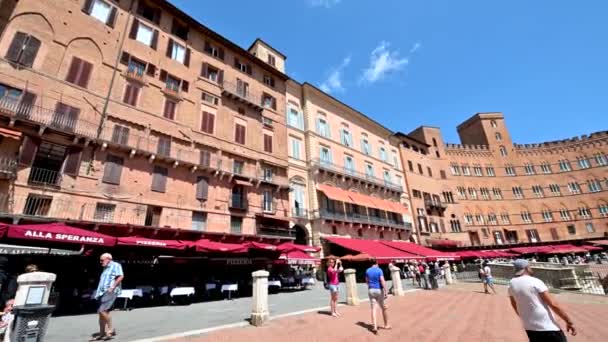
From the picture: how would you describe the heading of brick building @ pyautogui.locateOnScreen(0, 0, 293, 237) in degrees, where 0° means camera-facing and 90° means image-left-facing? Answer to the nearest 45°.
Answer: approximately 315°

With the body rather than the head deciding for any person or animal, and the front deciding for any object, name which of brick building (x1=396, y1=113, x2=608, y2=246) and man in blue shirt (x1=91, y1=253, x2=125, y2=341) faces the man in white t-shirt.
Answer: the brick building

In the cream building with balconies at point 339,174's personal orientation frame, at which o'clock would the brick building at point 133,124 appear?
the brick building at point 133,124 is roughly at 3 o'clock from the cream building with balconies at point 339,174.

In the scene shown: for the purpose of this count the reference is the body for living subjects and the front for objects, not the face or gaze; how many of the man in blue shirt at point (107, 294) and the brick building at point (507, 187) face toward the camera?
1

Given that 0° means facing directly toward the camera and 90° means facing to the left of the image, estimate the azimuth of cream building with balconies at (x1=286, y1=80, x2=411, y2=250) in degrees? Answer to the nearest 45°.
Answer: approximately 315°
